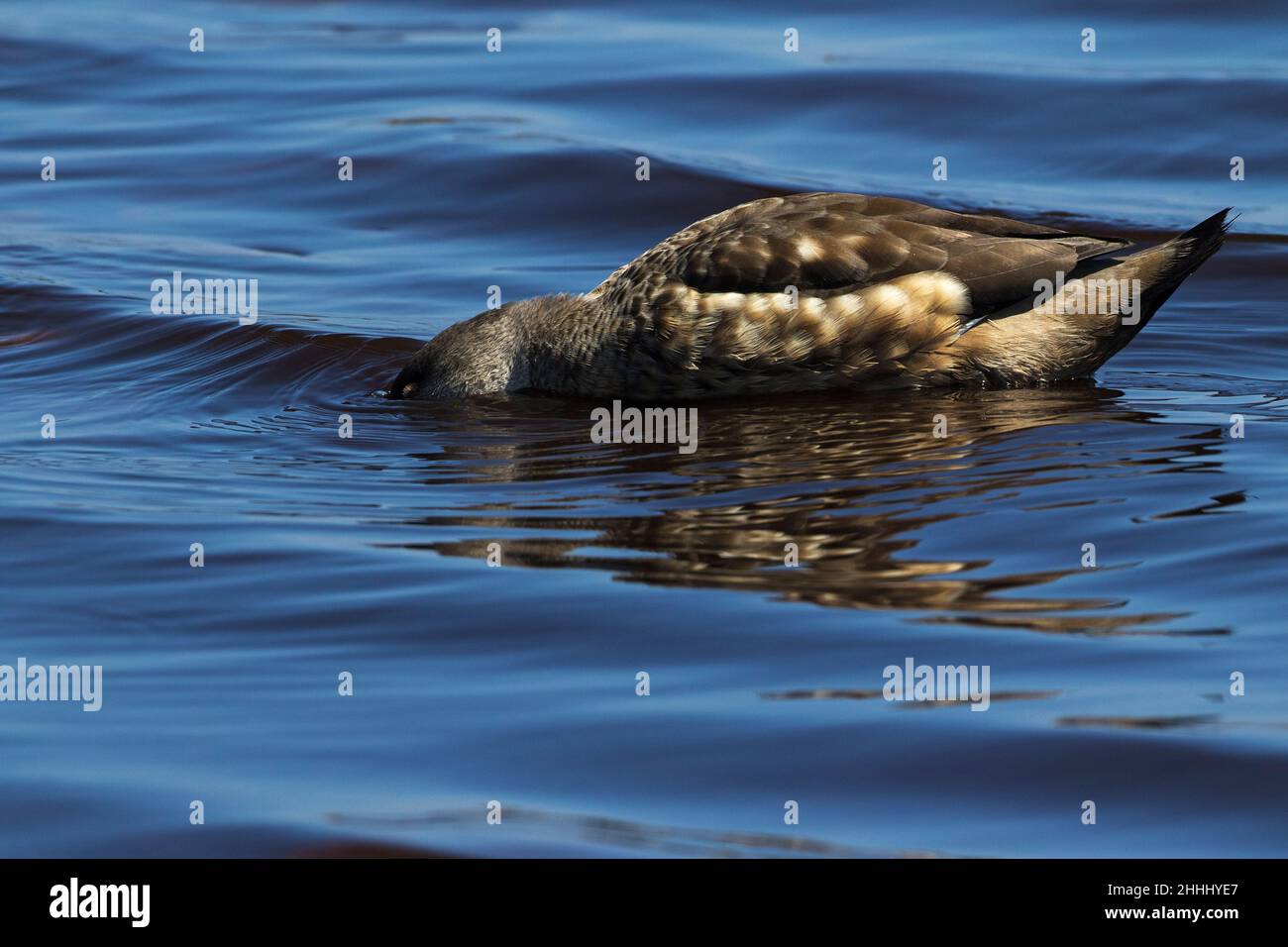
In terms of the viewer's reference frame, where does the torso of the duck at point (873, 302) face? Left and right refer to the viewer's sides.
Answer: facing to the left of the viewer
